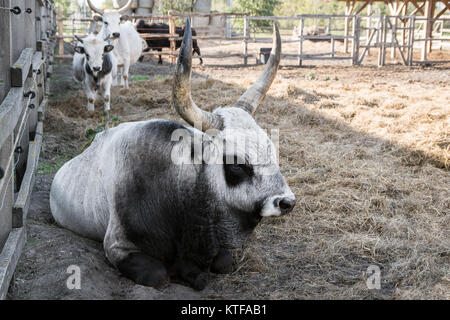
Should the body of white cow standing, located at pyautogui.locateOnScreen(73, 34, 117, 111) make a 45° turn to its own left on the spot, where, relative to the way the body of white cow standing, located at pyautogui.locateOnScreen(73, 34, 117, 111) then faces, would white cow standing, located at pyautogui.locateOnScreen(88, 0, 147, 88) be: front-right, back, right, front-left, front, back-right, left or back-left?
back-left

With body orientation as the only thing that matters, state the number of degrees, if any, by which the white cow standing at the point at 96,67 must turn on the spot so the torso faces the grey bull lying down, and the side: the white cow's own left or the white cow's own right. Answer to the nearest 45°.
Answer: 0° — it already faces it

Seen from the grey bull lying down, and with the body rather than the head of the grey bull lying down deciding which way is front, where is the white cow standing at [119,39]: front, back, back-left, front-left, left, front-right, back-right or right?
back-left

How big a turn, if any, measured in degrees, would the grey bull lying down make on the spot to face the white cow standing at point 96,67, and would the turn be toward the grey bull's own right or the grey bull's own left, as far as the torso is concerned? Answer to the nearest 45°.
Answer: approximately 135° to the grey bull's own left

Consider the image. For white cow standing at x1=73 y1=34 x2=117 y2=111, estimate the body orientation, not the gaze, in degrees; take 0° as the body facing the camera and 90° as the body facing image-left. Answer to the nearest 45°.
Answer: approximately 0°
